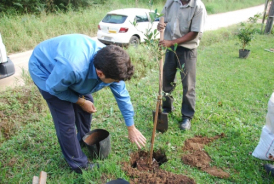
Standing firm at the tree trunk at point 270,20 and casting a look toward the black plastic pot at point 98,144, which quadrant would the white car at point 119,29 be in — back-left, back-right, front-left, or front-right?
front-right

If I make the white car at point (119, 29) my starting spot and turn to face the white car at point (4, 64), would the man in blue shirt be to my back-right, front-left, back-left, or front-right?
front-left

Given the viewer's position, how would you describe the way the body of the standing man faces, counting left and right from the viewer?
facing the viewer and to the left of the viewer

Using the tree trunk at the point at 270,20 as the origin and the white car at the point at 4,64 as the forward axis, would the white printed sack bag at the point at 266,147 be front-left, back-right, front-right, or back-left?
front-left

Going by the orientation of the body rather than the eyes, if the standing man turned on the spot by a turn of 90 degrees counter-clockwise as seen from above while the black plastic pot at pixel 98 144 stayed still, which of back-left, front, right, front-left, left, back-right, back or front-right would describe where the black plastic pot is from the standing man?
right
